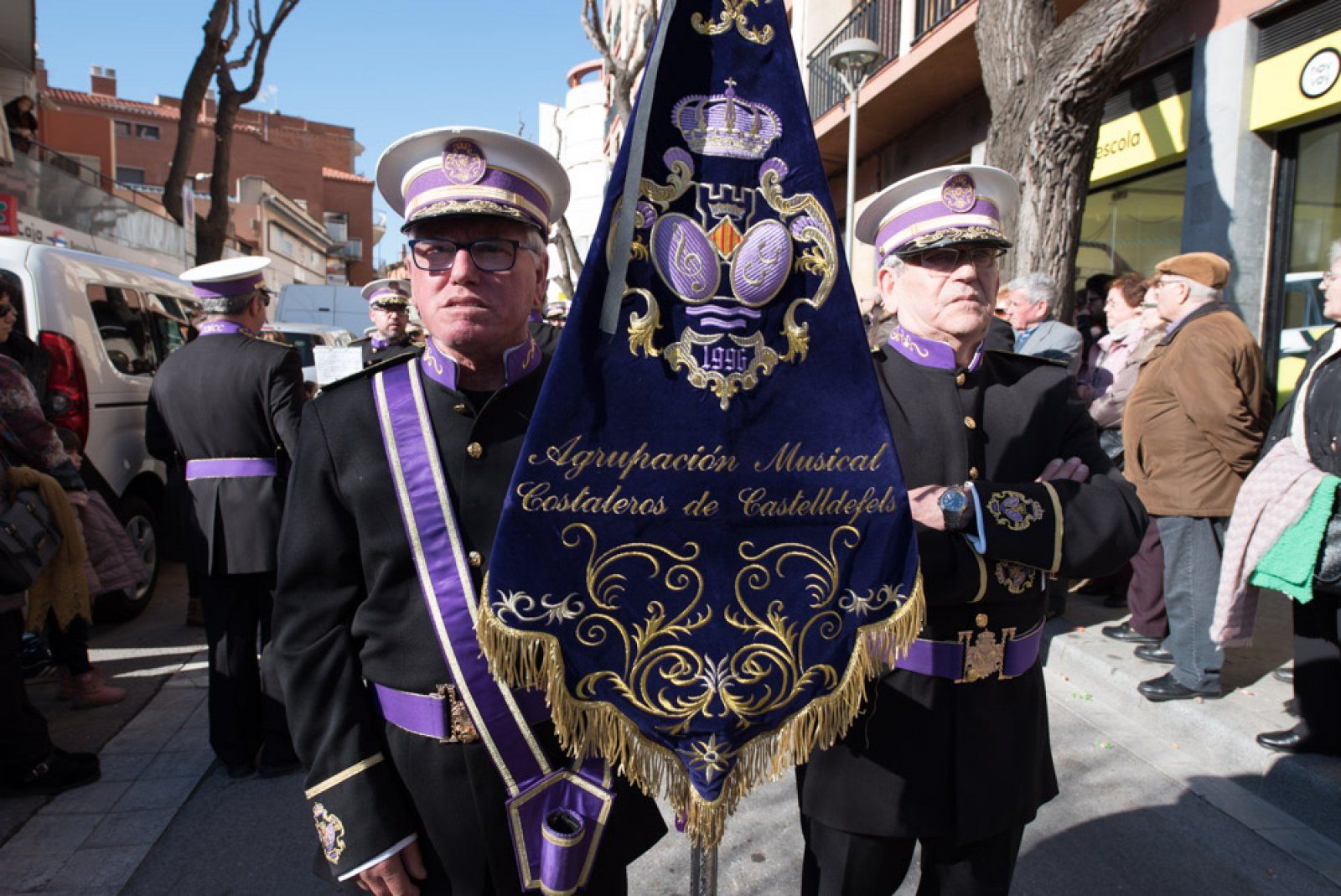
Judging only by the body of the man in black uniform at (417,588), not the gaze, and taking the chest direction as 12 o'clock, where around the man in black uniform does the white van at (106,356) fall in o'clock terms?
The white van is roughly at 5 o'clock from the man in black uniform.

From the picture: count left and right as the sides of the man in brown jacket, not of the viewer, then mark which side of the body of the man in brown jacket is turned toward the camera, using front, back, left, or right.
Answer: left

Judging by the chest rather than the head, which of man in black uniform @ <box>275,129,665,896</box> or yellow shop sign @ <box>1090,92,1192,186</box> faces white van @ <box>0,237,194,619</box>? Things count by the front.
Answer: the yellow shop sign

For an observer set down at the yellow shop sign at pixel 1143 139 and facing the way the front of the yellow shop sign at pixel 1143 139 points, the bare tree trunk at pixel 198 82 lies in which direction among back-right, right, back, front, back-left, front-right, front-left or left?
front-right

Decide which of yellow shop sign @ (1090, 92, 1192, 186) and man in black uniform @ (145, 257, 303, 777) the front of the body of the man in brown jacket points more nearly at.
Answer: the man in black uniform

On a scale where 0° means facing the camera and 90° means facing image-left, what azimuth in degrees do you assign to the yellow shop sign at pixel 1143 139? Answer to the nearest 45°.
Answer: approximately 45°

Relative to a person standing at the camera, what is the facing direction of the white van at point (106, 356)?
facing away from the viewer and to the right of the viewer

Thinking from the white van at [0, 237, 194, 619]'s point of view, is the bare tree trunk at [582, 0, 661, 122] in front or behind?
in front

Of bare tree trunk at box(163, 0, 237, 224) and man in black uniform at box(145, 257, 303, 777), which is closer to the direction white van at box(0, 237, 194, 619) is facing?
the bare tree trunk
